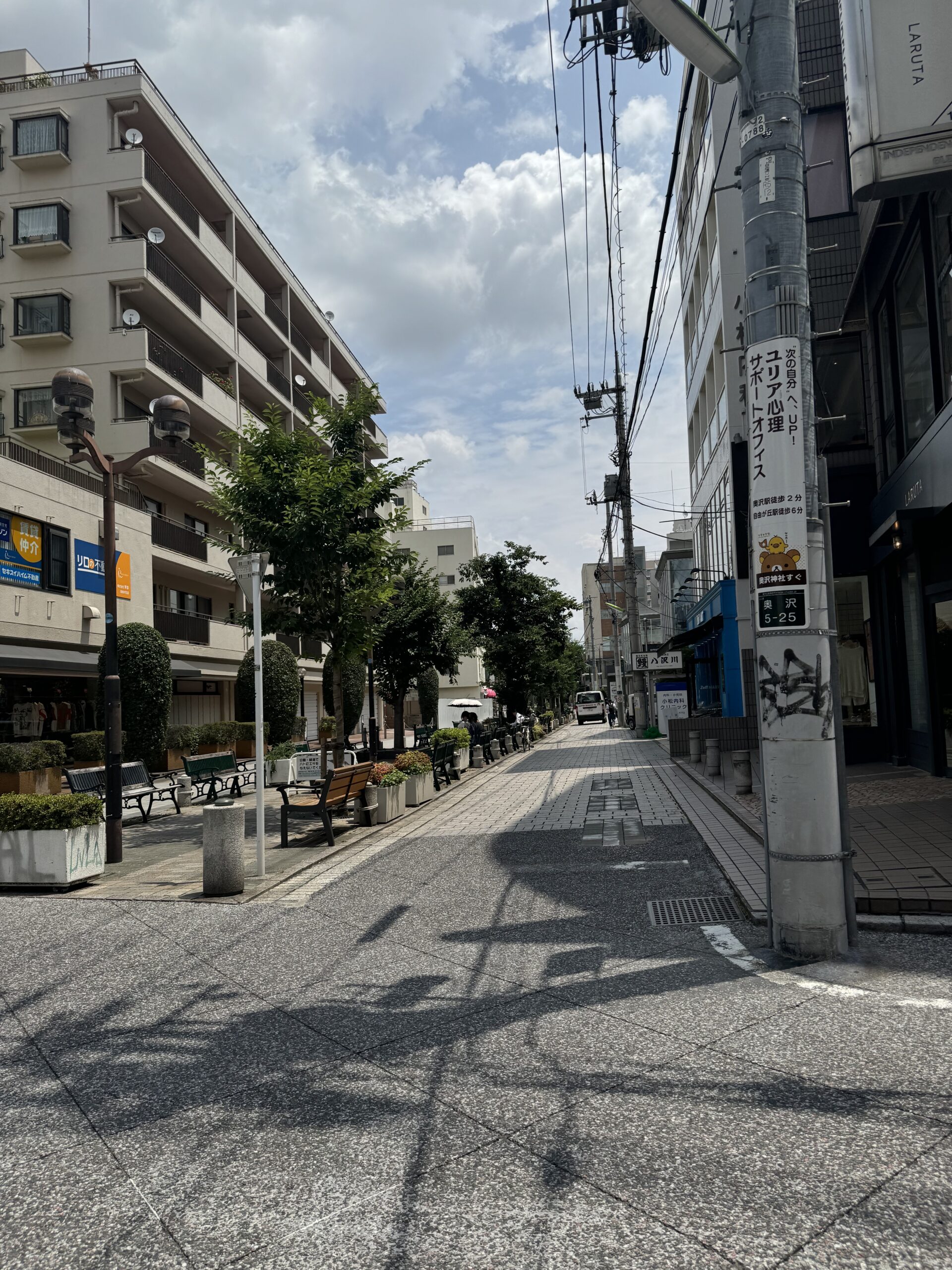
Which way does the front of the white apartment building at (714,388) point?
to the viewer's left

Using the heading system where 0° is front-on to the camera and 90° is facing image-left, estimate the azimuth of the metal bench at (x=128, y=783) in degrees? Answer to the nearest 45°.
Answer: approximately 315°

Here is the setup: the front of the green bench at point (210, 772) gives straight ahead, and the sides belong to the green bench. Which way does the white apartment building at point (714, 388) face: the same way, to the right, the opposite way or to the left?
the opposite way

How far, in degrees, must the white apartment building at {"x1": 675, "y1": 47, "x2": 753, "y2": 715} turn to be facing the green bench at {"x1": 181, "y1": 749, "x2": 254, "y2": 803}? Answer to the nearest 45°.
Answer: approximately 45° to its left

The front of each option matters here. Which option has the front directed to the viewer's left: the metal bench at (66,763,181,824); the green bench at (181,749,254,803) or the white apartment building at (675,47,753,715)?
the white apartment building

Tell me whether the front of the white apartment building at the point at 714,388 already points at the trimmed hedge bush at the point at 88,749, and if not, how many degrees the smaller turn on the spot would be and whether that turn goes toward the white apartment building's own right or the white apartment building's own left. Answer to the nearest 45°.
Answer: approximately 45° to the white apartment building's own left

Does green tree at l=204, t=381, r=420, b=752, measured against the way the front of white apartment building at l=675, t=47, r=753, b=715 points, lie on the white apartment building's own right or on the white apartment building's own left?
on the white apartment building's own left
